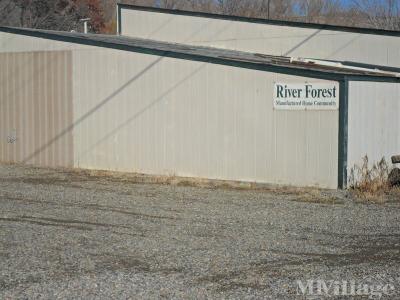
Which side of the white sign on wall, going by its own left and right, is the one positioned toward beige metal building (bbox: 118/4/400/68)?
back

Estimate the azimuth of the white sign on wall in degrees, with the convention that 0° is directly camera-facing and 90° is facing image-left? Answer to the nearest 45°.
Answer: approximately 0°
